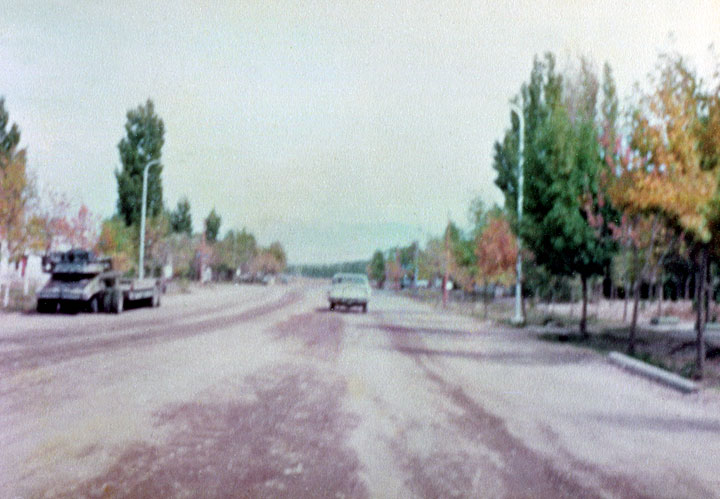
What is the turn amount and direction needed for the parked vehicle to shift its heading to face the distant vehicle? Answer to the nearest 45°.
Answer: approximately 135° to its left

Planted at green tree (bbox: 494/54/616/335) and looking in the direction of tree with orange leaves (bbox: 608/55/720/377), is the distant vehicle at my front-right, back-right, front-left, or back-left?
back-right

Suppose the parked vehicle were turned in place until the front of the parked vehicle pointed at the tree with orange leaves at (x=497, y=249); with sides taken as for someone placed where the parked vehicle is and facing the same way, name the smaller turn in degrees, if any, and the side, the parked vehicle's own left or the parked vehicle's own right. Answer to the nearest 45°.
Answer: approximately 135° to the parked vehicle's own left

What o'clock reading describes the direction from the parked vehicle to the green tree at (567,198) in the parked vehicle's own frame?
The green tree is roughly at 9 o'clock from the parked vehicle.

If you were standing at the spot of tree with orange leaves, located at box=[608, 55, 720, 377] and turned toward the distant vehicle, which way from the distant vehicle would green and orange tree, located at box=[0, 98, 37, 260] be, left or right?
left

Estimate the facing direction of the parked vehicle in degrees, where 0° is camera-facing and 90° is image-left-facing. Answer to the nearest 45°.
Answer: approximately 45°

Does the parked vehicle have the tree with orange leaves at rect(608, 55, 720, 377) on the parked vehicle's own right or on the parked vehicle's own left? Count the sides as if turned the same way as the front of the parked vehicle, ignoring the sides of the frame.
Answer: on the parked vehicle's own left

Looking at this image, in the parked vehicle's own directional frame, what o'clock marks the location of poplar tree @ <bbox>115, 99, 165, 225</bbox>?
The poplar tree is roughly at 5 o'clock from the parked vehicle.
